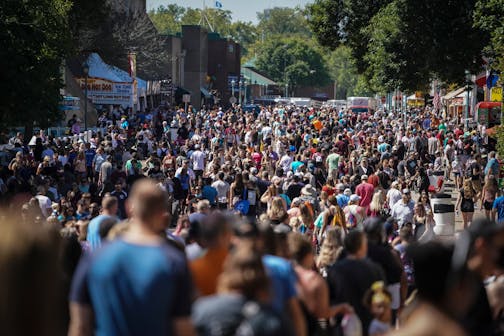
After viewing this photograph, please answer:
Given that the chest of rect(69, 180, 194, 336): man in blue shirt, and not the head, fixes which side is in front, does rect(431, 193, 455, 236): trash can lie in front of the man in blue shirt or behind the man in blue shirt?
in front

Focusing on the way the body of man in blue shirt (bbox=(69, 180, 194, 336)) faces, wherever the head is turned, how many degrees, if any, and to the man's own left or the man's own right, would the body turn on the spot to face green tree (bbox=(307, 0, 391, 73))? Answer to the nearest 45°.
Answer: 0° — they already face it

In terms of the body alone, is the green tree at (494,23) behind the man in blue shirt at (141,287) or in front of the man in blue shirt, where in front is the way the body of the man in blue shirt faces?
in front

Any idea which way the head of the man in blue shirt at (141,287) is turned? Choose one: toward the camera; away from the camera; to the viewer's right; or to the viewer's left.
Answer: away from the camera

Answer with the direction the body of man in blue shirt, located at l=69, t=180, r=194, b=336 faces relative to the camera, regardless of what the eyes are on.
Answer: away from the camera

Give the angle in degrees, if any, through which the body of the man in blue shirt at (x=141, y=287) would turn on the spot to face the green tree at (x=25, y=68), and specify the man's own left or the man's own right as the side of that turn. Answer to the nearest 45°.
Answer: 0° — they already face it

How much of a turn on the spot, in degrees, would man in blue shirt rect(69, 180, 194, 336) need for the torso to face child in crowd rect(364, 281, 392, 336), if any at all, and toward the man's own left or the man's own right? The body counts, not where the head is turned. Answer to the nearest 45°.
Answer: approximately 45° to the man's own right
